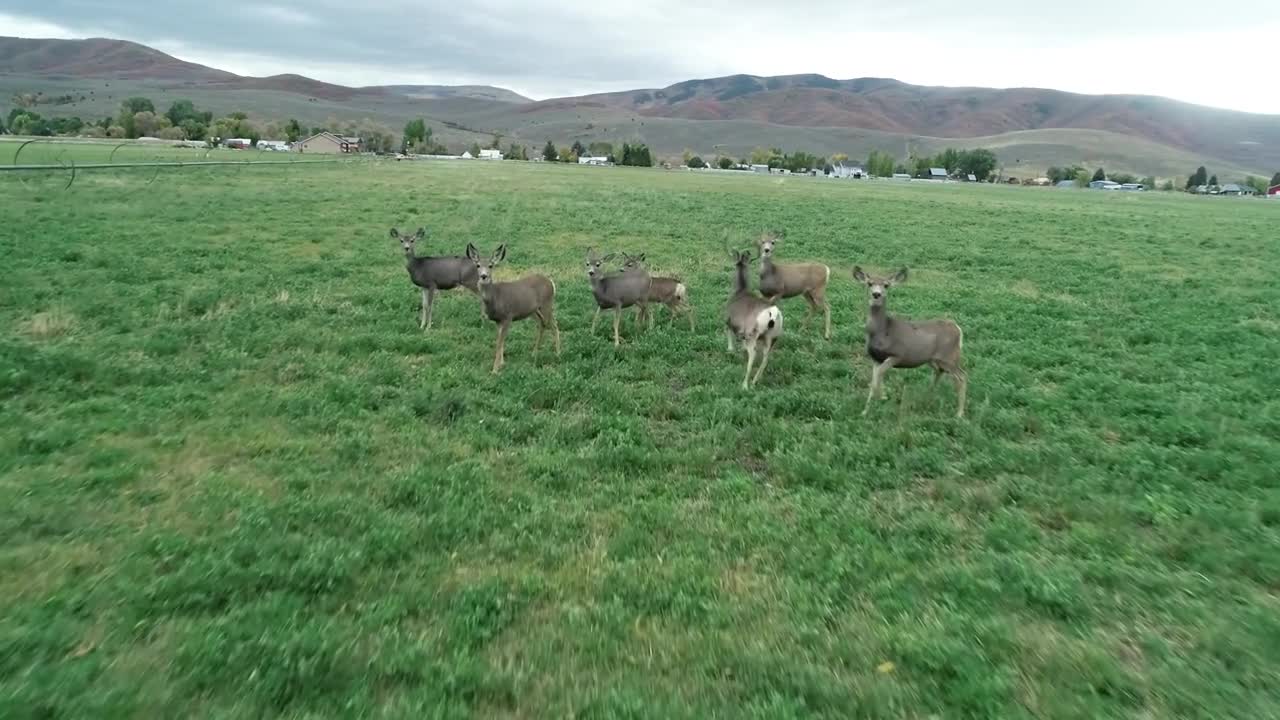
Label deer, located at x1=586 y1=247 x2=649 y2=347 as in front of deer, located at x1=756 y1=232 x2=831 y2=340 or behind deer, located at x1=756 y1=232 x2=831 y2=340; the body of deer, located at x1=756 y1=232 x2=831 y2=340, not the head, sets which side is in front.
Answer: in front

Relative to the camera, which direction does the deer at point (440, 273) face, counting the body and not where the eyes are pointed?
to the viewer's left

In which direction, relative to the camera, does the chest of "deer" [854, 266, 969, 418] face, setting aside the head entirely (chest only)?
to the viewer's left

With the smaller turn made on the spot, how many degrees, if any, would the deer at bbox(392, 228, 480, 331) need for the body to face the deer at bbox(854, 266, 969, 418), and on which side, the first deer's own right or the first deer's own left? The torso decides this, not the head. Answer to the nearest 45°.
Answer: approximately 135° to the first deer's own left

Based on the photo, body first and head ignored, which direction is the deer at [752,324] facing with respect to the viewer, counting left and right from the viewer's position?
facing away from the viewer and to the left of the viewer

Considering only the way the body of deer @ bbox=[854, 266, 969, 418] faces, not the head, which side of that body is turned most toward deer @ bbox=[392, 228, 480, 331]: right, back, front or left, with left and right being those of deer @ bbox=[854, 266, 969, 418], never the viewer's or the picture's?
front

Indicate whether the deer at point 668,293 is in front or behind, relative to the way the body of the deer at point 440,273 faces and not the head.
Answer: behind

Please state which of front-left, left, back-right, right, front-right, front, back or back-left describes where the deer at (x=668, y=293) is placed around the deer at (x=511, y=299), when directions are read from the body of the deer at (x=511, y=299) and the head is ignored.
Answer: back

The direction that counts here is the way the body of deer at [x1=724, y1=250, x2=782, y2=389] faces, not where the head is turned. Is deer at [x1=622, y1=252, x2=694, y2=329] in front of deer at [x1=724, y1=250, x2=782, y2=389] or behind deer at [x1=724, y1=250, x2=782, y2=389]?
in front

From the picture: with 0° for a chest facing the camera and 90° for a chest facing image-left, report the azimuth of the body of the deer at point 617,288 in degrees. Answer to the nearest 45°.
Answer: approximately 45°

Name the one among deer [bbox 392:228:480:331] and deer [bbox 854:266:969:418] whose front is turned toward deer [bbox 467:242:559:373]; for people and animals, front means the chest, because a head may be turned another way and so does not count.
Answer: deer [bbox 854:266:969:418]
